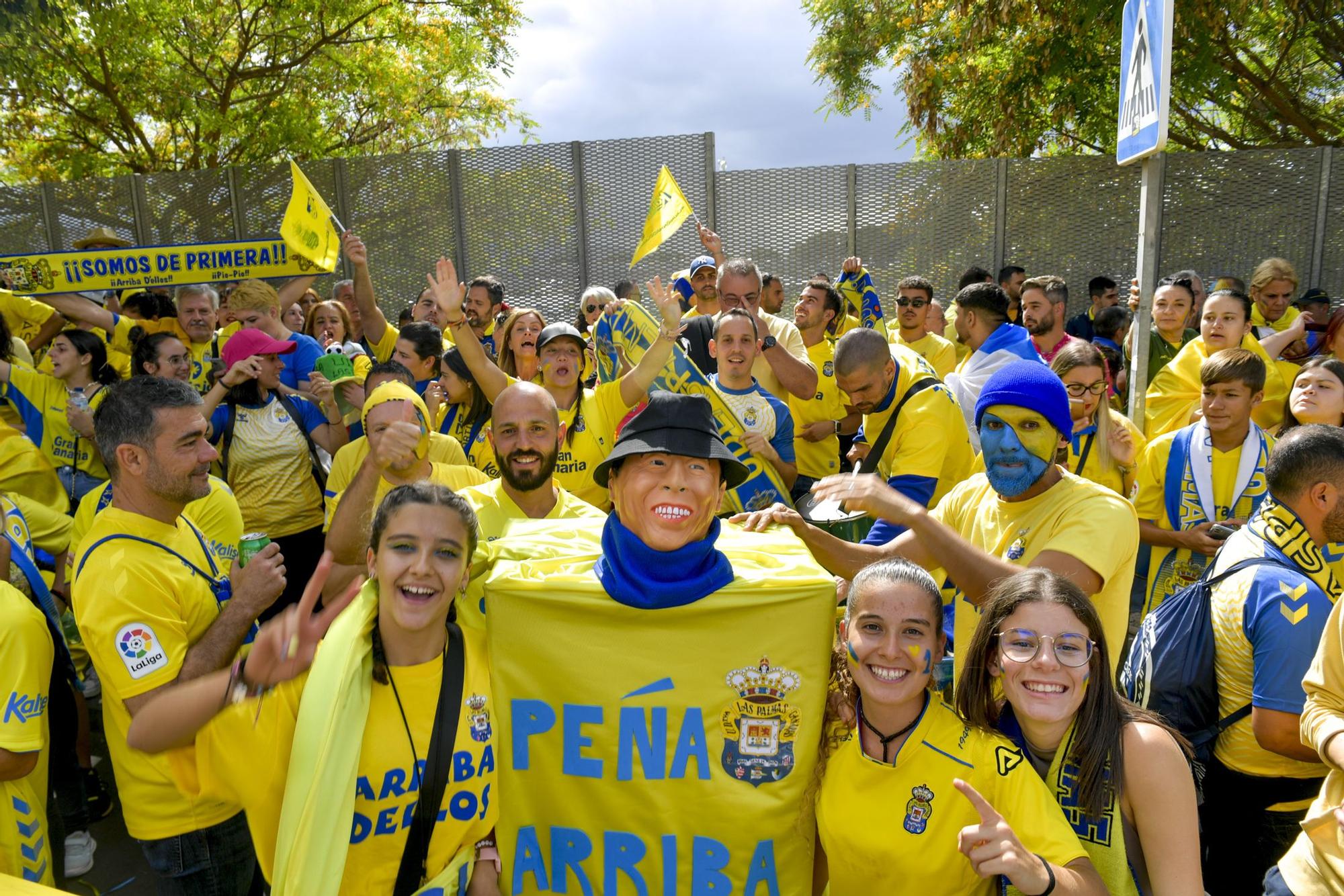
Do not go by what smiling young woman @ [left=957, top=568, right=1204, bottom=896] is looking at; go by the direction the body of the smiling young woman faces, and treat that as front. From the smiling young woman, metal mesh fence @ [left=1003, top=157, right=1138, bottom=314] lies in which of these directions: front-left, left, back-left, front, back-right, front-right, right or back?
back-right

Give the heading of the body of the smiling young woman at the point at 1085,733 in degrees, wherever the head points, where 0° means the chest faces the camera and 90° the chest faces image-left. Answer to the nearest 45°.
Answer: approximately 45°

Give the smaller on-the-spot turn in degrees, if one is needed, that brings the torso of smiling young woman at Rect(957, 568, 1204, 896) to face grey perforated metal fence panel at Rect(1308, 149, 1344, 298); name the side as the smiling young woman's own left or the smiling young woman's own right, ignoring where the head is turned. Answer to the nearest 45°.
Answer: approximately 135° to the smiling young woman's own right

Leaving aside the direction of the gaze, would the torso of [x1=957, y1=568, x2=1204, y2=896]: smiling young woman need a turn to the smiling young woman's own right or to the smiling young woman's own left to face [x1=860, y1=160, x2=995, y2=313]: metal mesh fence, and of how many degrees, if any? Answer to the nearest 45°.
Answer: approximately 135° to the smiling young woman's own right

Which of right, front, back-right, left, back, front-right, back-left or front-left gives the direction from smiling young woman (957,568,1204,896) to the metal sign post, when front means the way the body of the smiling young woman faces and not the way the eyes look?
back-right

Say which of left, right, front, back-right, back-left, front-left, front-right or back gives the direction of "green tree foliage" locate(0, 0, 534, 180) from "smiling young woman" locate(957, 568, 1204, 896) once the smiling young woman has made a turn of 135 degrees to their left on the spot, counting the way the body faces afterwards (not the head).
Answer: back-left

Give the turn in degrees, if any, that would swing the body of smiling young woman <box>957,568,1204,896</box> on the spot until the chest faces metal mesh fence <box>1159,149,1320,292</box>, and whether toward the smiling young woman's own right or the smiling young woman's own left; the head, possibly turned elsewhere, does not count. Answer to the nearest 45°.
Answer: approximately 135° to the smiling young woman's own right
